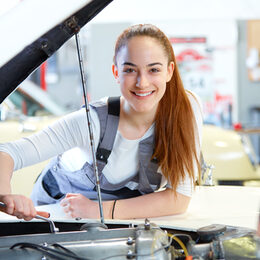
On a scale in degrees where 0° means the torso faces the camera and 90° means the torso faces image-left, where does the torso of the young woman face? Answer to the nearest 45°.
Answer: approximately 0°

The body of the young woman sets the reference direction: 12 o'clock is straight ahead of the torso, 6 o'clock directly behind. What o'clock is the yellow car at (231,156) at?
The yellow car is roughly at 7 o'clock from the young woman.
